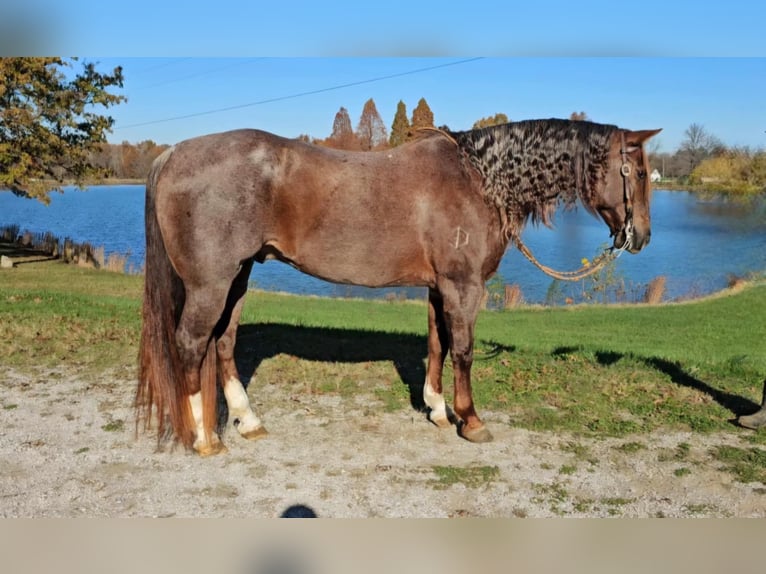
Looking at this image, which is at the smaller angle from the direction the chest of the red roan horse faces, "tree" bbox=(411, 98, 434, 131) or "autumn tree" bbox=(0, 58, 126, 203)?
the tree

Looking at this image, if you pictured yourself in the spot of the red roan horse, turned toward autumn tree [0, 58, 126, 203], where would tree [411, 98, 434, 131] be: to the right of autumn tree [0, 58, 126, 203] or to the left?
right

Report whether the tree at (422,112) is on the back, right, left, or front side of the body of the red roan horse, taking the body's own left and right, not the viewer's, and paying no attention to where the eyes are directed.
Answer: left

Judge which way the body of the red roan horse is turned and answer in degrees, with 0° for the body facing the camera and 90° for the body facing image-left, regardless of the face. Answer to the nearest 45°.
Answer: approximately 270°

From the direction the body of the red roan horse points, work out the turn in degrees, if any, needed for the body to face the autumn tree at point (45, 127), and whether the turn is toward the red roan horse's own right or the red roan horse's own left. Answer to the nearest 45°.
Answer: approximately 135° to the red roan horse's own left
